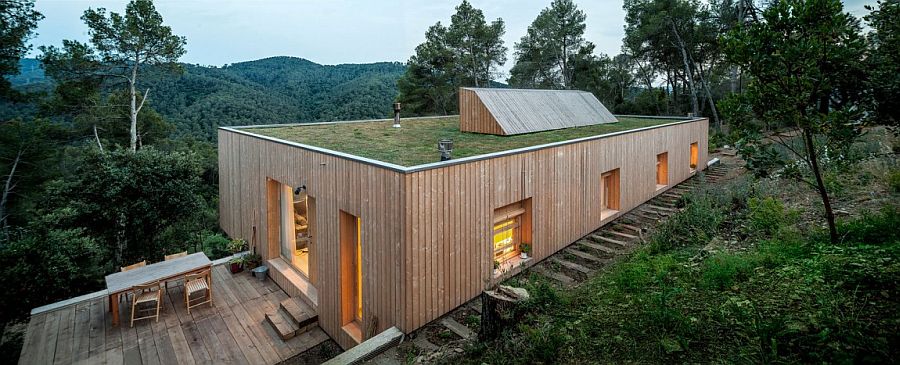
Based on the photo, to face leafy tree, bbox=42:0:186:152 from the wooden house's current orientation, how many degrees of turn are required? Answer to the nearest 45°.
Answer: approximately 90° to its right

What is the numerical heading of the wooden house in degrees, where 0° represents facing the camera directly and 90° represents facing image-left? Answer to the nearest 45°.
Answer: approximately 45°

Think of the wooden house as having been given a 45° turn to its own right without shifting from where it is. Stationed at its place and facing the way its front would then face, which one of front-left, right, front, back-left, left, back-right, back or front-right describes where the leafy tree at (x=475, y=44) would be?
right

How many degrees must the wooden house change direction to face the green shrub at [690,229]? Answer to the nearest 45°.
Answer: approximately 135° to its left

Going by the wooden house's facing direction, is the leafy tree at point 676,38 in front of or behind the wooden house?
behind

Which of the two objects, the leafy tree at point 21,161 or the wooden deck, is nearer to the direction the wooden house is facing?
the wooden deck

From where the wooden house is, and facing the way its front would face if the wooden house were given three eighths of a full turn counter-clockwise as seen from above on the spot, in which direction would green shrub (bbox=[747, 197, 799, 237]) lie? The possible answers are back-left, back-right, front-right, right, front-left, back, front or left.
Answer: front

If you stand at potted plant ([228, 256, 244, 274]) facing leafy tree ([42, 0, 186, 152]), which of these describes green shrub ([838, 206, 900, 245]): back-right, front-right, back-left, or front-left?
back-right

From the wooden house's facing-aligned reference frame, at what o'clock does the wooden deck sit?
The wooden deck is roughly at 1 o'clock from the wooden house.

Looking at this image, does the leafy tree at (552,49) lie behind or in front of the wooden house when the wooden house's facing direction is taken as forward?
behind
